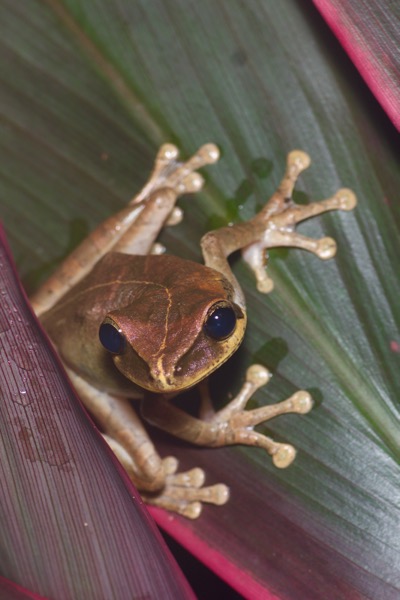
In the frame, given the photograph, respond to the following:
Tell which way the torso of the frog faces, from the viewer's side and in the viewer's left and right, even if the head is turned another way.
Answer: facing the viewer and to the right of the viewer

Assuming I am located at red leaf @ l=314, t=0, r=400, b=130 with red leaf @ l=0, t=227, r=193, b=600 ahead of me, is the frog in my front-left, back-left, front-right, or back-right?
front-right

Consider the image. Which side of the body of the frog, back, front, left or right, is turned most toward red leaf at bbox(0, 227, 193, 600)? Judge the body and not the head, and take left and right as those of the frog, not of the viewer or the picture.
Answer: right
